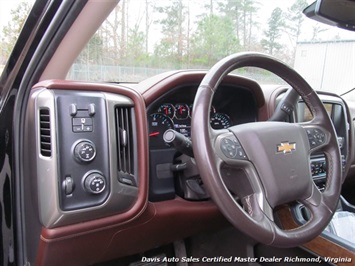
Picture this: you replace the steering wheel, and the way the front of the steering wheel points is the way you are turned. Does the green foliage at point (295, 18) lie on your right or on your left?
on your left

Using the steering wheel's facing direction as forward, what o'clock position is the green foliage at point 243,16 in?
The green foliage is roughly at 7 o'clock from the steering wheel.

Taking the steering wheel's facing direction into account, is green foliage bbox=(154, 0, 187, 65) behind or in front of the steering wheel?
behind

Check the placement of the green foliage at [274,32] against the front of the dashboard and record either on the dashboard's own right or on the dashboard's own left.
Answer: on the dashboard's own left

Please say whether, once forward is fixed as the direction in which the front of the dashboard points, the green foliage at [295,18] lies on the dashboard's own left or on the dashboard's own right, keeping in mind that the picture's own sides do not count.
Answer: on the dashboard's own left

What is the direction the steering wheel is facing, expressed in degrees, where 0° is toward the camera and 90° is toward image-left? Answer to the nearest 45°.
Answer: approximately 315°

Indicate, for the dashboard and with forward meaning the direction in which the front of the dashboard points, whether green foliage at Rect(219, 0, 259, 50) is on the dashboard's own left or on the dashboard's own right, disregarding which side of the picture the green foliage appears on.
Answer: on the dashboard's own left

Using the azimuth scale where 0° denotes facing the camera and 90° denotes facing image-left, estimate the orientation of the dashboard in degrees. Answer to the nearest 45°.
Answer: approximately 315°
